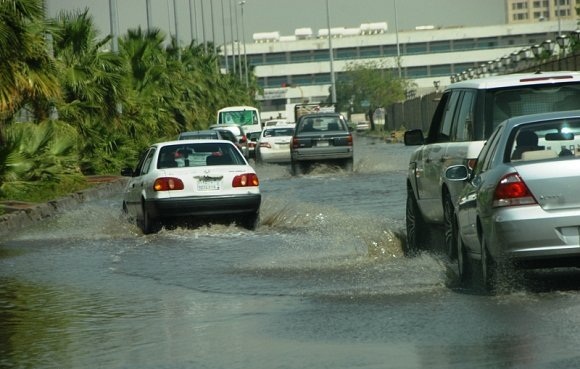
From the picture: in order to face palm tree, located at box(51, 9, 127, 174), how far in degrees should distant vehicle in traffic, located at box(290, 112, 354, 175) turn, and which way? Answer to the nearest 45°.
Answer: approximately 90° to its left

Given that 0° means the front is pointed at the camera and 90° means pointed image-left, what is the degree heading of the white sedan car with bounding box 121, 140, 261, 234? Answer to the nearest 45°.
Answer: approximately 180°

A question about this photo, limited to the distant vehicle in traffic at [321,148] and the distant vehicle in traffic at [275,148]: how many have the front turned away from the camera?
2

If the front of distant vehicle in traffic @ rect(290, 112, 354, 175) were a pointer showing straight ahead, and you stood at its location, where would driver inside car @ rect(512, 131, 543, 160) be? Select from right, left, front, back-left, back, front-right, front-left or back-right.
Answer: back

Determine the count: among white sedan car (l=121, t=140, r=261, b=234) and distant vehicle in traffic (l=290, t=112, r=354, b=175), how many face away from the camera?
2

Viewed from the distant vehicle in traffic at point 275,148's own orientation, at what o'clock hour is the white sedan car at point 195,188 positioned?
The white sedan car is roughly at 6 o'clock from the distant vehicle in traffic.

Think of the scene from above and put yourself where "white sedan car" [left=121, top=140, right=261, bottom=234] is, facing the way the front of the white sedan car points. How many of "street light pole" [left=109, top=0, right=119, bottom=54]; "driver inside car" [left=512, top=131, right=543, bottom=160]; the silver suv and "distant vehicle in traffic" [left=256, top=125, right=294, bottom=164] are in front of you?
2

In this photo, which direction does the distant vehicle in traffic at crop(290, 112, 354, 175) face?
away from the camera
